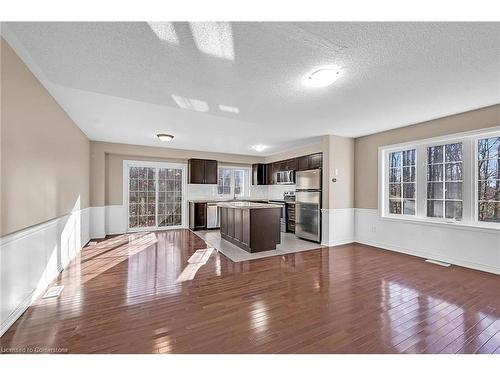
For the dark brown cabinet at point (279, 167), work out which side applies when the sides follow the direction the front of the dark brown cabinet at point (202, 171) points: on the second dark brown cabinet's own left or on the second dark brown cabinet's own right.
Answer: on the second dark brown cabinet's own left

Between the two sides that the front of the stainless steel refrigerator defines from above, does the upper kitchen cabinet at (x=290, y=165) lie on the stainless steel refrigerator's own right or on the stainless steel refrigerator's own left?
on the stainless steel refrigerator's own right

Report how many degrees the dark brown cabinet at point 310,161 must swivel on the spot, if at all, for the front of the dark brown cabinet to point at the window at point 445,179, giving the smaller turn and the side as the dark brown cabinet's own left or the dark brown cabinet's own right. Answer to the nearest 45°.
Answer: approximately 90° to the dark brown cabinet's own left

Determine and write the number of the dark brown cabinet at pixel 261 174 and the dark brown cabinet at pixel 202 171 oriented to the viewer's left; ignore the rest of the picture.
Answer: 0

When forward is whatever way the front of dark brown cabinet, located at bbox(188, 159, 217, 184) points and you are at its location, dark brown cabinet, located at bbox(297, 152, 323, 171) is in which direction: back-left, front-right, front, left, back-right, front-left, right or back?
front-left

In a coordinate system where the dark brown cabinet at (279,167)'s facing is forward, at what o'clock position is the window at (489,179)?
The window is roughly at 9 o'clock from the dark brown cabinet.

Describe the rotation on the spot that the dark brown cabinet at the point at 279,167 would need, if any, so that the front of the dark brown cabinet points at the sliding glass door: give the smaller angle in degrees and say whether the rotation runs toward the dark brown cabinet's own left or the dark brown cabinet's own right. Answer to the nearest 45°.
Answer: approximately 45° to the dark brown cabinet's own right
